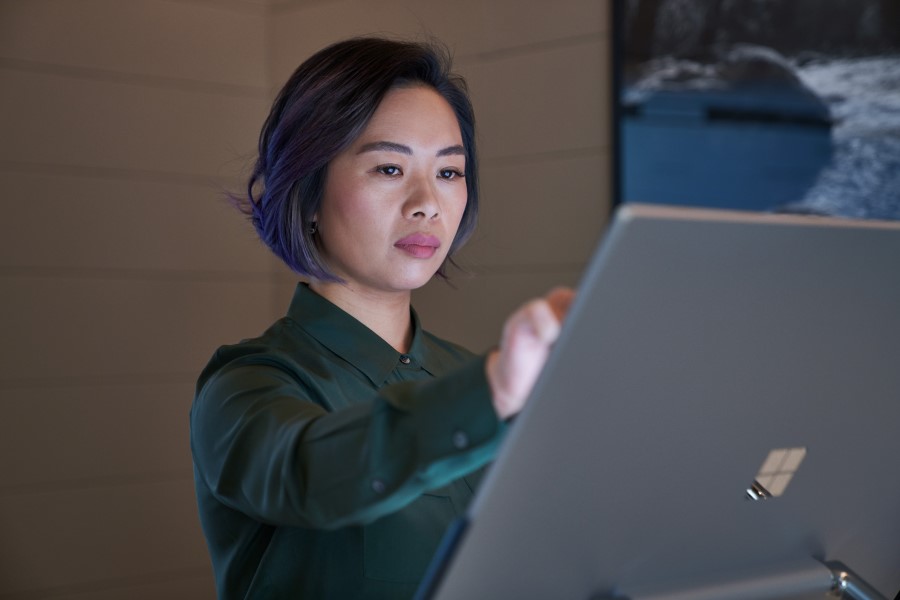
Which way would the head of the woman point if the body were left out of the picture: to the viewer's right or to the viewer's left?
to the viewer's right

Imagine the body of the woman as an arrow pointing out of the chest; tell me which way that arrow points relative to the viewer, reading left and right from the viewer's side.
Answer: facing the viewer and to the right of the viewer

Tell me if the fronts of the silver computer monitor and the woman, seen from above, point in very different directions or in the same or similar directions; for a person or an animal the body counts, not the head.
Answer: very different directions

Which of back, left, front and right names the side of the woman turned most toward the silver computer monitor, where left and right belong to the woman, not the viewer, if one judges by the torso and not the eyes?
front

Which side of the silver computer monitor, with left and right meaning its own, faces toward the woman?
front

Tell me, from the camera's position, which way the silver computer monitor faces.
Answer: facing away from the viewer and to the left of the viewer
